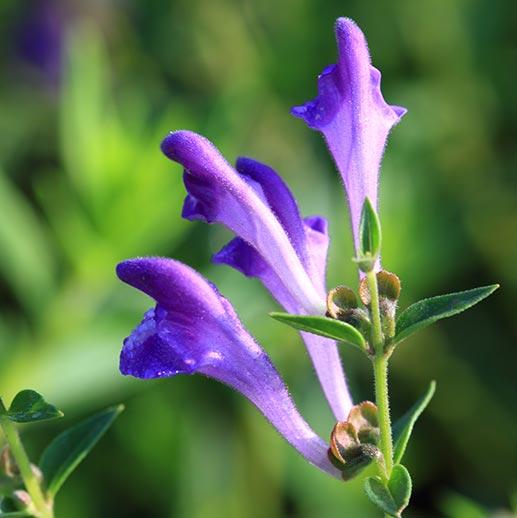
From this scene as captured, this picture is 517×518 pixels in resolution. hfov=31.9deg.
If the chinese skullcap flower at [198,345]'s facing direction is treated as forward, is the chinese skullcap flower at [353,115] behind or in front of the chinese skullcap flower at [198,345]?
behind

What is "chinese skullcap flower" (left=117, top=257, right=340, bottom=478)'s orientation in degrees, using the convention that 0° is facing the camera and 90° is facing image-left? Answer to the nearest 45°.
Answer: approximately 90°
